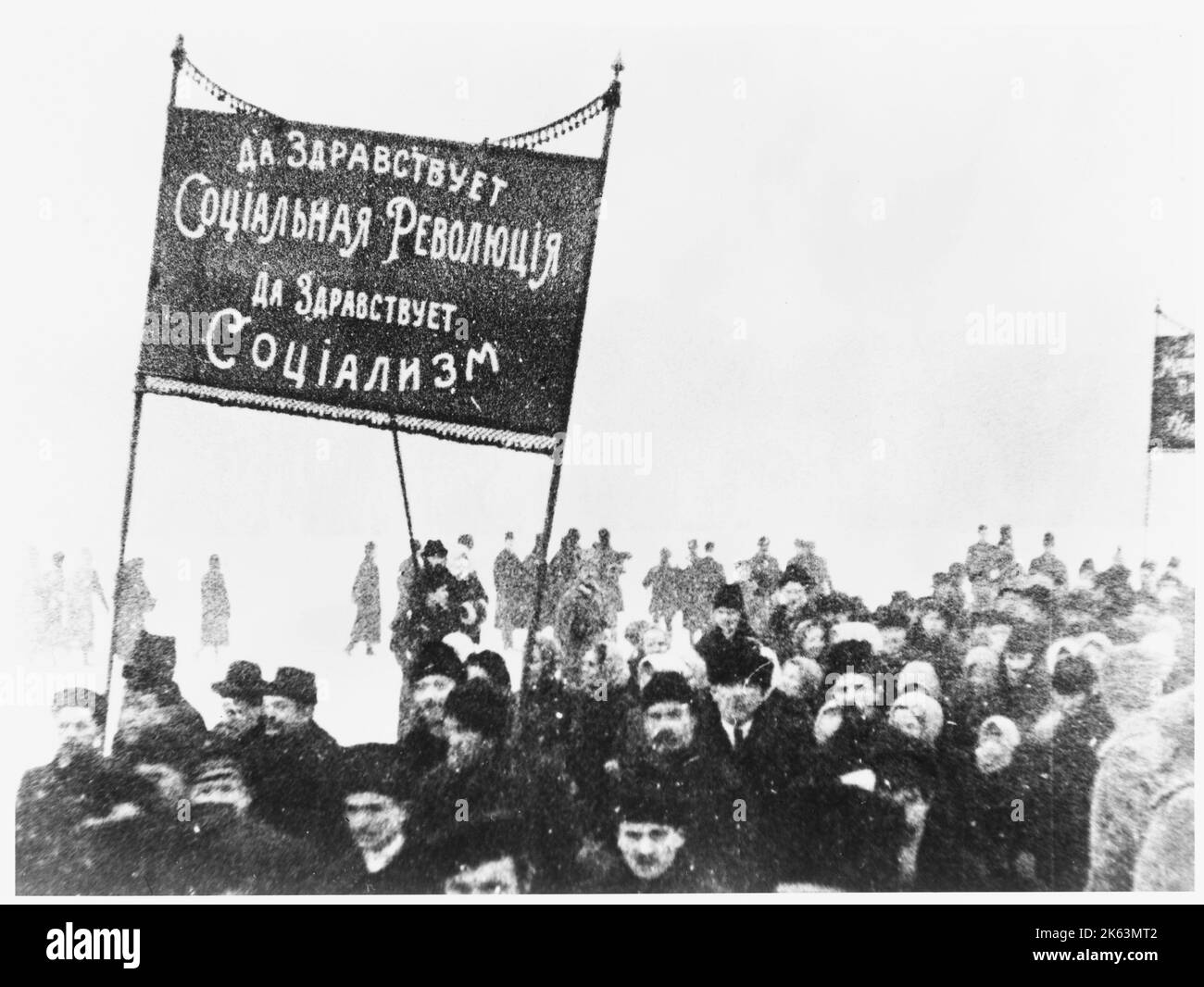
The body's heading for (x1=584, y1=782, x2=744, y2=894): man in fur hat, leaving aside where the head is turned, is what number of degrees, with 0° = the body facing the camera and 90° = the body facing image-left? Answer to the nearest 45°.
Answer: approximately 0°

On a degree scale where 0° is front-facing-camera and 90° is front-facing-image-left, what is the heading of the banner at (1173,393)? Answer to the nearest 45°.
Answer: approximately 0°

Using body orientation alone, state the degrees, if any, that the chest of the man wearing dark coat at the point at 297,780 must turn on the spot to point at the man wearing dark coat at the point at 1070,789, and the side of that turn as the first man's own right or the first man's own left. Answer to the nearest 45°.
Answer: approximately 135° to the first man's own left

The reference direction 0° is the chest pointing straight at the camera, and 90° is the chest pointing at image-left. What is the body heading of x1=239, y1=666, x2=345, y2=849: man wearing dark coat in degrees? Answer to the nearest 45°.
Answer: approximately 45°

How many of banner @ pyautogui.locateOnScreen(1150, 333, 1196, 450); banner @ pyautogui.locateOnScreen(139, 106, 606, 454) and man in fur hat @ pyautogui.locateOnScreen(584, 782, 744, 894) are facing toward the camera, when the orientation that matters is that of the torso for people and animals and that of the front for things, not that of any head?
3

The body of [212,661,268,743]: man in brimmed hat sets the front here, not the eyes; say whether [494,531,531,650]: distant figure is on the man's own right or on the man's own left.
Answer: on the man's own left

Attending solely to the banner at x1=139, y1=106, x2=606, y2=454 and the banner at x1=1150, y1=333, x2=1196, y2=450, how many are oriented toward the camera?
2

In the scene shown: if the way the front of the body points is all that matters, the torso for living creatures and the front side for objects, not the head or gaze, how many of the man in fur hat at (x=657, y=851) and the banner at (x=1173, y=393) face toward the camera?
2
